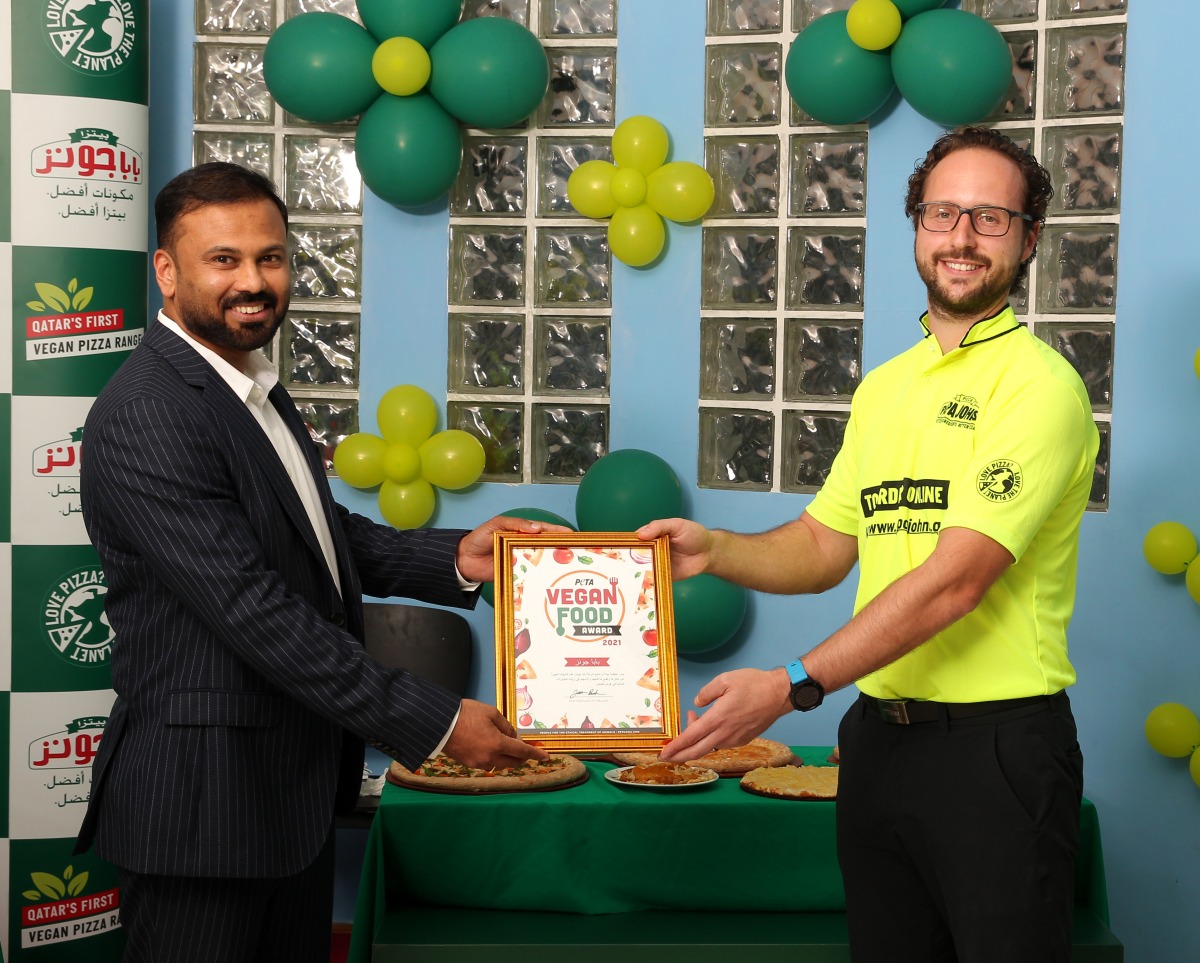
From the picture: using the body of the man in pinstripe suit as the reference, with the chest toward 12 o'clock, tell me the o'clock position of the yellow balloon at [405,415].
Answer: The yellow balloon is roughly at 8 o'clock from the man in pinstripe suit.

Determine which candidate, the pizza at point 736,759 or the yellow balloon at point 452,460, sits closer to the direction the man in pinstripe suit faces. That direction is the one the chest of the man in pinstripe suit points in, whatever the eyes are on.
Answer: the pizza

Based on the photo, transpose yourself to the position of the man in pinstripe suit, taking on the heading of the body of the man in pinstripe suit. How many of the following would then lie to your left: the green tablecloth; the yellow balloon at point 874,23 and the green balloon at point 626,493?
3

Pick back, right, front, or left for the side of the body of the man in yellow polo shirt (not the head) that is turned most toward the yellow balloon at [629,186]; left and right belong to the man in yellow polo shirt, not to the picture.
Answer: right

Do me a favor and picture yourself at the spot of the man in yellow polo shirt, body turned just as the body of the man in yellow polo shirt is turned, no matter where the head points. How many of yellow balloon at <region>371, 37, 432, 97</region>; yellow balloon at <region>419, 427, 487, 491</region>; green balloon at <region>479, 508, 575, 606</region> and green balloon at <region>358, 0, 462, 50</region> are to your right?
4

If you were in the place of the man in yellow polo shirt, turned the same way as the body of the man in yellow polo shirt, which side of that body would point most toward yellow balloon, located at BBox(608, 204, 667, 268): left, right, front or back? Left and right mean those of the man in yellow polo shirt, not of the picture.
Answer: right

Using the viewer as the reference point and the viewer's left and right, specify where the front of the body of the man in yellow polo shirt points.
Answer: facing the viewer and to the left of the viewer

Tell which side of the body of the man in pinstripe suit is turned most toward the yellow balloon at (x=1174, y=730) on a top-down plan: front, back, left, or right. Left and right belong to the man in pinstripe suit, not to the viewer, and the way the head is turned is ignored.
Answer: left

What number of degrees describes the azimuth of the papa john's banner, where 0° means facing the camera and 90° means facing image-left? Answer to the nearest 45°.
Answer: approximately 0°

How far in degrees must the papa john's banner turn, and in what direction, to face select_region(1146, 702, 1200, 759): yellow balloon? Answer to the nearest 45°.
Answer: approximately 90° to its left

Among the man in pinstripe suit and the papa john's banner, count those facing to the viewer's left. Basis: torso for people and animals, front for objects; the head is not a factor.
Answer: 0

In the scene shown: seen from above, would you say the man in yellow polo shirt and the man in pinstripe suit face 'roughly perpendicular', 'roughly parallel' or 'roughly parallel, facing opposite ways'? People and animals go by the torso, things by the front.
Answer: roughly perpendicular

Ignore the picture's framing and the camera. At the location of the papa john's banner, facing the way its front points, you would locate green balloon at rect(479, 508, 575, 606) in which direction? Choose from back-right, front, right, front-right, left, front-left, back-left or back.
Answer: left

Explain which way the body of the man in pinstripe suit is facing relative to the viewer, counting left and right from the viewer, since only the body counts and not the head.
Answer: facing the viewer and to the right of the viewer

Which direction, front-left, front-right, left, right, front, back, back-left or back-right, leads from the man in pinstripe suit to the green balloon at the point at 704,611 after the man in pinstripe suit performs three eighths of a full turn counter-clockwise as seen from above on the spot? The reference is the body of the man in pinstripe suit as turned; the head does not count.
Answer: front-right

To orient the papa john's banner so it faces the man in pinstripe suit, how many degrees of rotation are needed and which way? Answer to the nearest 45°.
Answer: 0° — it already faces them
